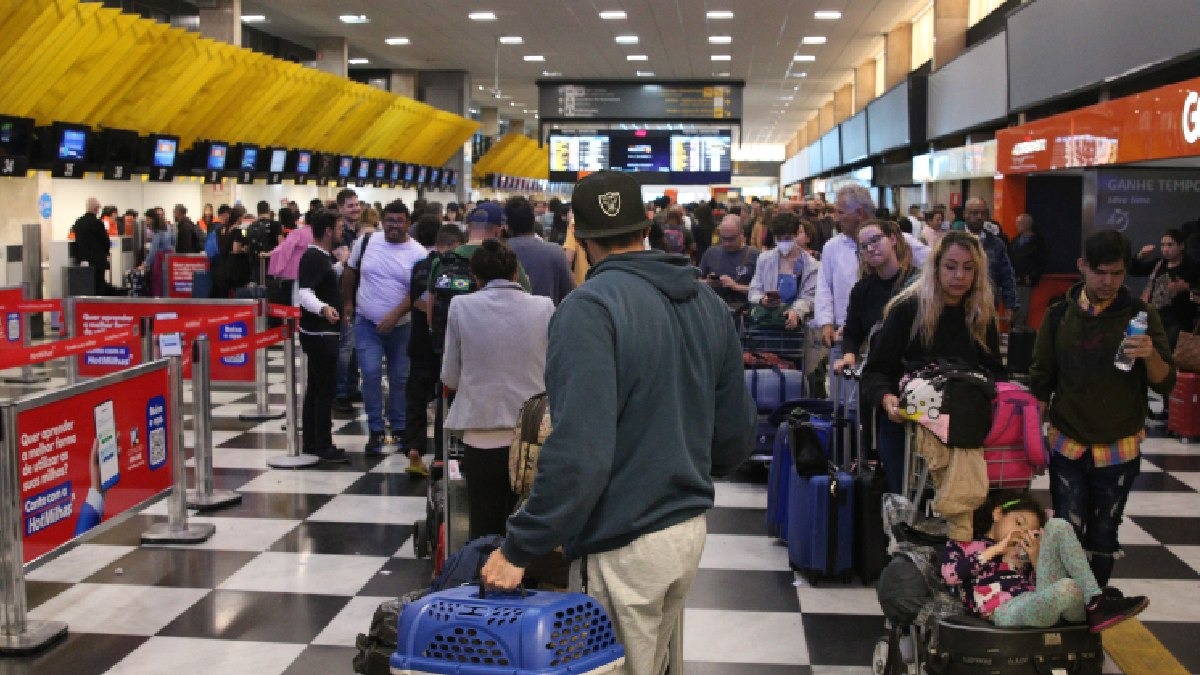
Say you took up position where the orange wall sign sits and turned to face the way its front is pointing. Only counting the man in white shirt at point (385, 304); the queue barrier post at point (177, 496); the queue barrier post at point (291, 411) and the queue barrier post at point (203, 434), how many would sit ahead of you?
4

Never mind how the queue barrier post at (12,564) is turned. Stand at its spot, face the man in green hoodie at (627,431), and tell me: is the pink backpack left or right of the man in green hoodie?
left

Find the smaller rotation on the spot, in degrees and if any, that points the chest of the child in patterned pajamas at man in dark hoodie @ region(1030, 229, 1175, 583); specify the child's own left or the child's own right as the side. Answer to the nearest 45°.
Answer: approximately 135° to the child's own left

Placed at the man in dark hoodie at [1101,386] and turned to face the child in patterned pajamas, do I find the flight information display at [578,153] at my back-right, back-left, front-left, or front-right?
back-right

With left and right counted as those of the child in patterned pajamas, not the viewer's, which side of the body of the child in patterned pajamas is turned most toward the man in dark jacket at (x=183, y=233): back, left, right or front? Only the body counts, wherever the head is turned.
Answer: back

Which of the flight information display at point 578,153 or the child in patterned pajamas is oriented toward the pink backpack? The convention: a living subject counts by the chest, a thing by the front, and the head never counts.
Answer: the flight information display

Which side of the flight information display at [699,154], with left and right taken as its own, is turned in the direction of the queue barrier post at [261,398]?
front

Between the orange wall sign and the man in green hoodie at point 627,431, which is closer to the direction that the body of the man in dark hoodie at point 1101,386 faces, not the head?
the man in green hoodie

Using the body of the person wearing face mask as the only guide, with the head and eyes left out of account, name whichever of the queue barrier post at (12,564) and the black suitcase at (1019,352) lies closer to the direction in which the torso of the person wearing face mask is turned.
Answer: the queue barrier post

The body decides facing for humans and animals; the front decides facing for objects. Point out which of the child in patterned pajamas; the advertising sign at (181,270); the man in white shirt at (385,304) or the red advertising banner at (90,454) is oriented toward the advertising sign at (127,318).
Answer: the advertising sign at (181,270)
